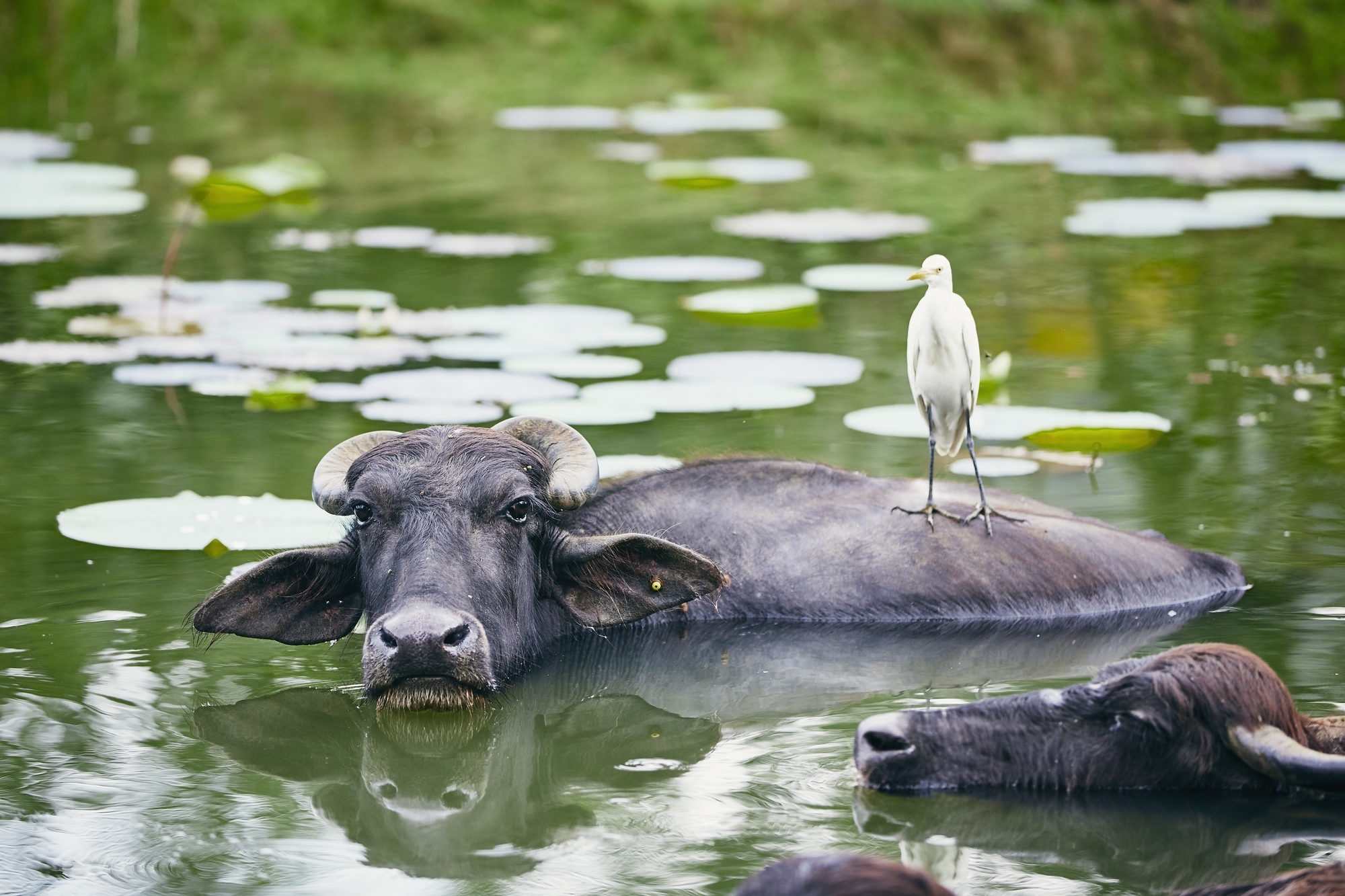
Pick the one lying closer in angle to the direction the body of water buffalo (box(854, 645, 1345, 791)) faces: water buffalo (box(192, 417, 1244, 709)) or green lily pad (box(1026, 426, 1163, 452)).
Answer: the water buffalo

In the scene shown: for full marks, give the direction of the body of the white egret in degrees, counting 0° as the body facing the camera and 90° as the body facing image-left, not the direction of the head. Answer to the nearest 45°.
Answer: approximately 0°

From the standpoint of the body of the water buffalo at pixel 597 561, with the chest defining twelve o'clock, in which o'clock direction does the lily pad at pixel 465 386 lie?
The lily pad is roughly at 4 o'clock from the water buffalo.

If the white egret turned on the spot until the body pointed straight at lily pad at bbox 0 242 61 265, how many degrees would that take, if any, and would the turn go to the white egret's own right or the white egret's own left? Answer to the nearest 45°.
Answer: approximately 135° to the white egret's own right

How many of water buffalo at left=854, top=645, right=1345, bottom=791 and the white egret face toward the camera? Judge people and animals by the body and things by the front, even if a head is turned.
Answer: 1

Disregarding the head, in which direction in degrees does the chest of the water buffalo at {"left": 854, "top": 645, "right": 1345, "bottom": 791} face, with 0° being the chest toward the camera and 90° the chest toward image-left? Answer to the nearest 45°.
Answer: approximately 90°

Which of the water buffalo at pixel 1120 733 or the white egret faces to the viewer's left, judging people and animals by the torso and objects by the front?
the water buffalo

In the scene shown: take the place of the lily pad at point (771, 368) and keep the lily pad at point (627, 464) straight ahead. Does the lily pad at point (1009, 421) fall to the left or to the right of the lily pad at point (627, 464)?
left

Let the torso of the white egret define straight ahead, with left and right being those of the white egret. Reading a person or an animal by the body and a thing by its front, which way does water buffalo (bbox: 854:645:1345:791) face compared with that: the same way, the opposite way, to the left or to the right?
to the right

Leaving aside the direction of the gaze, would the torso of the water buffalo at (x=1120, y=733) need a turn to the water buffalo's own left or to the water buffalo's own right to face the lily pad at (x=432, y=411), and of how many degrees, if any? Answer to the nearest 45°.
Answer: approximately 45° to the water buffalo's own right
